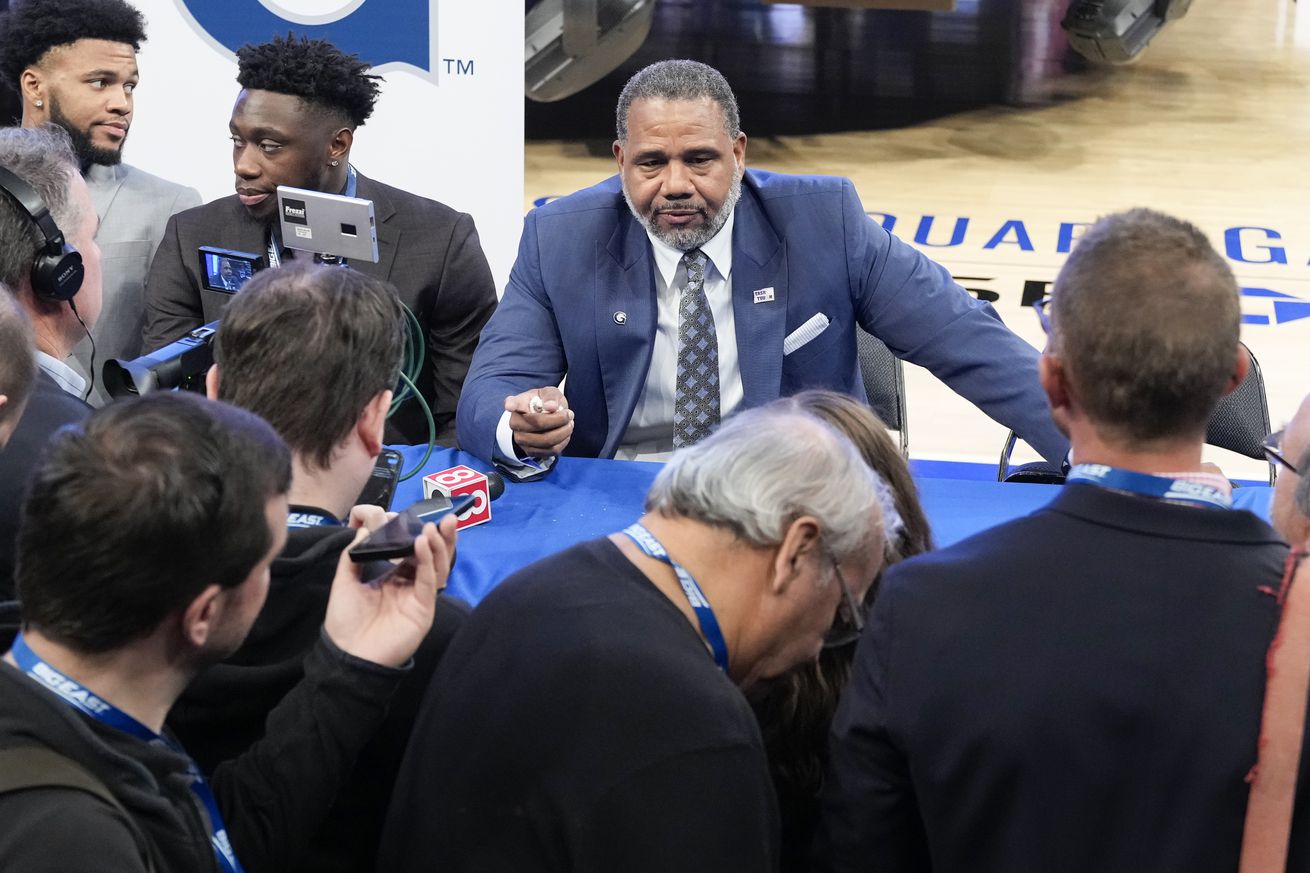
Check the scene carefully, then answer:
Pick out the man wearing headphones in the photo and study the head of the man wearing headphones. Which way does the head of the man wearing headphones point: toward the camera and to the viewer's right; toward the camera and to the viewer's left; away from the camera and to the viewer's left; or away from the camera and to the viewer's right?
away from the camera and to the viewer's right

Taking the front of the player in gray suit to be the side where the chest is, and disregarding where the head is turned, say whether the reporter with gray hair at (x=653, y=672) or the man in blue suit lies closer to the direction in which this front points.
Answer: the reporter with gray hair

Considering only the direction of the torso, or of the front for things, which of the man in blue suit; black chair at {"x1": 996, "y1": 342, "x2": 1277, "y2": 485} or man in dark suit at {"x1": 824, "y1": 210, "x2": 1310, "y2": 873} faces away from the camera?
the man in dark suit

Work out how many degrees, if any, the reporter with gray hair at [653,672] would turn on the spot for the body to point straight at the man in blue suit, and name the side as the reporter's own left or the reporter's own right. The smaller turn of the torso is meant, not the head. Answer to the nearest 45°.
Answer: approximately 45° to the reporter's own left

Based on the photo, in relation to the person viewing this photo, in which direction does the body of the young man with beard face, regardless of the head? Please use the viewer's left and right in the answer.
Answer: facing the viewer and to the right of the viewer

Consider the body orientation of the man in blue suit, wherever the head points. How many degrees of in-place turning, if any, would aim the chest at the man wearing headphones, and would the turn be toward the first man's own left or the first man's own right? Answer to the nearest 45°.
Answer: approximately 45° to the first man's own right

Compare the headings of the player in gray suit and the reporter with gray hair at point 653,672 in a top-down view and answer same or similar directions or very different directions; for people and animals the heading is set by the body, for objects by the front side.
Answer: very different directions

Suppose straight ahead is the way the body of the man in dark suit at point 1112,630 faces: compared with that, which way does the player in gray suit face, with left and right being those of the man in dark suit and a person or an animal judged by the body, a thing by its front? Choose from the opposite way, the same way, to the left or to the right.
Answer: the opposite way

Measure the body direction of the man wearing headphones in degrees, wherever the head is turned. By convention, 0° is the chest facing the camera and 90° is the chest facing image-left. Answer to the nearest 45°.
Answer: approximately 225°

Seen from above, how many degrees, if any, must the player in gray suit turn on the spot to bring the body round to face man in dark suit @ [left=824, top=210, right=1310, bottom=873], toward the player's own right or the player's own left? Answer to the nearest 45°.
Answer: approximately 45° to the player's own left

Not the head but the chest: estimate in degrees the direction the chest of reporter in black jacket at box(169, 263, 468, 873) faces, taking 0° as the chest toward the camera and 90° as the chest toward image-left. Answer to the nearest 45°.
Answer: approximately 225°

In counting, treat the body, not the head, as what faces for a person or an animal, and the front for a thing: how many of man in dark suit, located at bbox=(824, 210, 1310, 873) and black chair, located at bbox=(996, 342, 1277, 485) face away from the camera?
1
